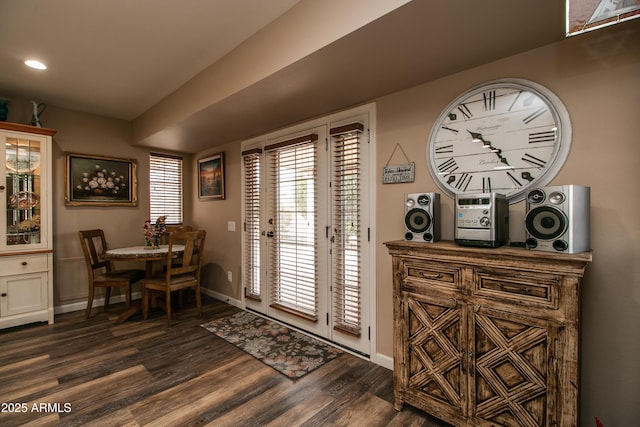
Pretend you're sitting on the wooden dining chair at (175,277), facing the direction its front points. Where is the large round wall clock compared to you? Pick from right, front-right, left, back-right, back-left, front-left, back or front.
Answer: back

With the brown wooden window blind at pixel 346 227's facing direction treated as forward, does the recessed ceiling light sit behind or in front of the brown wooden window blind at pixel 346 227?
in front

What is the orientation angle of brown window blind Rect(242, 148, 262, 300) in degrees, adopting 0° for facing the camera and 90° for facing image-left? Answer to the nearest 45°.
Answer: approximately 45°

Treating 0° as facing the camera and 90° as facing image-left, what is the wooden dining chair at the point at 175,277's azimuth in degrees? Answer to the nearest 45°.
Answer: approximately 135°

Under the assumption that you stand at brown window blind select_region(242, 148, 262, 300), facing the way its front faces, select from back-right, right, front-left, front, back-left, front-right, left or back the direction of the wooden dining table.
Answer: front-right

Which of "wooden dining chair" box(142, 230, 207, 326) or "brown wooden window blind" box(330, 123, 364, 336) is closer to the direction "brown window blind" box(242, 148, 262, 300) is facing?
the wooden dining chair

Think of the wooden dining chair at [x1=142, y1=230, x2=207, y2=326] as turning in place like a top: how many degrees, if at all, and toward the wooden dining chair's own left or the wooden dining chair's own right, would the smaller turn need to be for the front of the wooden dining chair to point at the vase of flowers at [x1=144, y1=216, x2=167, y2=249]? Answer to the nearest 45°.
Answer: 0° — it already faces it

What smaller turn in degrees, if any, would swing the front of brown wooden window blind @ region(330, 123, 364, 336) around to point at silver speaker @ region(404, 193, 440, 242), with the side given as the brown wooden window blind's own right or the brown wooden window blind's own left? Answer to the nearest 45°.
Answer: approximately 90° to the brown wooden window blind's own left

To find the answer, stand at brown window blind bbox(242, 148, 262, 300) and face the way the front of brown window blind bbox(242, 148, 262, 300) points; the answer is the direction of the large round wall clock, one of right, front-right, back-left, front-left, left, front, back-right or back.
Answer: left

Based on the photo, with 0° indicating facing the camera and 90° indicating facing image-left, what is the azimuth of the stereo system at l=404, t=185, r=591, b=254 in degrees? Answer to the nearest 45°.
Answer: approximately 45°

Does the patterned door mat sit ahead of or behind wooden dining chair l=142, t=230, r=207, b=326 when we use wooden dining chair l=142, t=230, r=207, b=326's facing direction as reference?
behind

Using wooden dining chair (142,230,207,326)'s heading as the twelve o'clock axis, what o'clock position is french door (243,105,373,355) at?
The french door is roughly at 6 o'clock from the wooden dining chair.

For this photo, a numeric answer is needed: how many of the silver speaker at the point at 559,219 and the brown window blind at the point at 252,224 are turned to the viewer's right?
0

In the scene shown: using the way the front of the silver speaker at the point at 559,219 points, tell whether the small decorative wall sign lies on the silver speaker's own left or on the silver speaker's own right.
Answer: on the silver speaker's own right

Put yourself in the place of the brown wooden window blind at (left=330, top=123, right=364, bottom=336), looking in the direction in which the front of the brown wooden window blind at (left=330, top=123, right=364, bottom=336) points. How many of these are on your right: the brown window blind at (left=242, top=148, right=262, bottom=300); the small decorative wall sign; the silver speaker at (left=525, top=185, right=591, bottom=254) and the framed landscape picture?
2

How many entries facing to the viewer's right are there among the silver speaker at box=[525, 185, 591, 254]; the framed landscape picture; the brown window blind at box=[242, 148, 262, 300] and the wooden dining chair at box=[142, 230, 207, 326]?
0

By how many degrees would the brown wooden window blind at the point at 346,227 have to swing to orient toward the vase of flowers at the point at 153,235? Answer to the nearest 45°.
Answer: approximately 45° to its right

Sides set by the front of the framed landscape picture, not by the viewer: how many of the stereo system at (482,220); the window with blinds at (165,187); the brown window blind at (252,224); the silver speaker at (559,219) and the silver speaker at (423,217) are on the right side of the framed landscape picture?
1

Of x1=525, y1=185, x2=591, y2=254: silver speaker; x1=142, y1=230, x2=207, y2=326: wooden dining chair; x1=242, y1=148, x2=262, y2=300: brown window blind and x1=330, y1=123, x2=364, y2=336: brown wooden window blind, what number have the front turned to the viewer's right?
0

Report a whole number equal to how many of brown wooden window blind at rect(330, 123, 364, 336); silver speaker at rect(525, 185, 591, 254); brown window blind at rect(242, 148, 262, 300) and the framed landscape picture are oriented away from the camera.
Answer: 0
